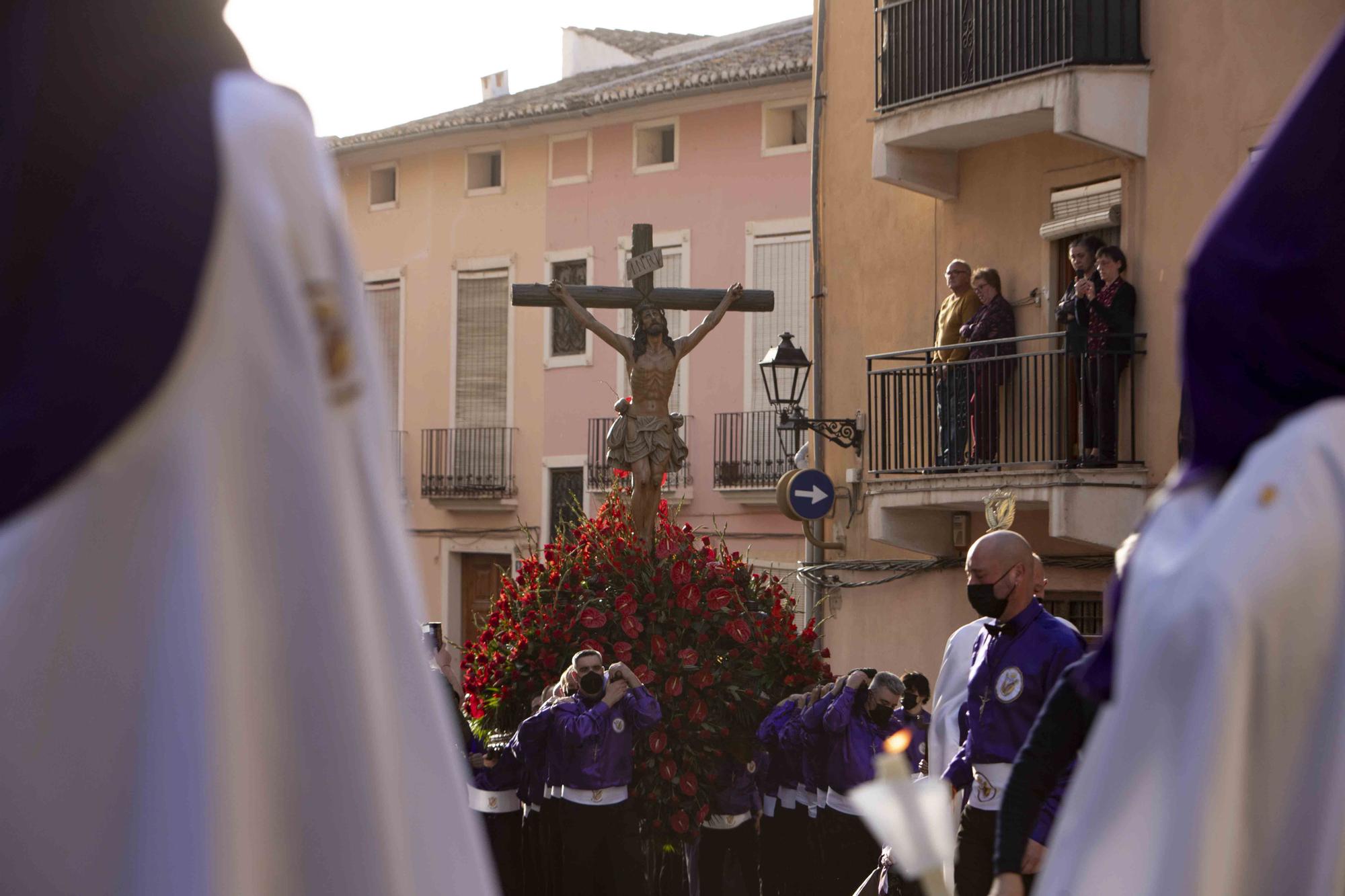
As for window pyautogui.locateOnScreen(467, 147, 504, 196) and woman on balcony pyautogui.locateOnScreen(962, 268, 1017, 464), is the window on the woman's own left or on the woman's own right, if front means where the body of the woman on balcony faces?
on the woman's own right

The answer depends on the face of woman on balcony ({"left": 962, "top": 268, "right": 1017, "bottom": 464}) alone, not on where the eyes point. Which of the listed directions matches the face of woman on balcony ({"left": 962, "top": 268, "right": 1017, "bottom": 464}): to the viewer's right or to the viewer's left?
to the viewer's left

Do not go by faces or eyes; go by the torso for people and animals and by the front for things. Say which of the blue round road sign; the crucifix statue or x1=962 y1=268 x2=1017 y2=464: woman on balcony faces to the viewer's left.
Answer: the woman on balcony

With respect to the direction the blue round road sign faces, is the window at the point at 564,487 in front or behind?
behind

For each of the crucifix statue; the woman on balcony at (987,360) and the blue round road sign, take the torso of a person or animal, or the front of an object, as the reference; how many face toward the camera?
2

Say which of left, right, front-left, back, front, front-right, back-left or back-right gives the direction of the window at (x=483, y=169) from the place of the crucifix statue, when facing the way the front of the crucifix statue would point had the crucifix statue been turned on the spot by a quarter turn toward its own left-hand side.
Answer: left

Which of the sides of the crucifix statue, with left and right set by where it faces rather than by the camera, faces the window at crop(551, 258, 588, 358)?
back

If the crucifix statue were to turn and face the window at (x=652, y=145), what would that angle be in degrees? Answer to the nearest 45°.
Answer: approximately 180°

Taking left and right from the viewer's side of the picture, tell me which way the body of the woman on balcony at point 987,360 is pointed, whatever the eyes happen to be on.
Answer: facing to the left of the viewer

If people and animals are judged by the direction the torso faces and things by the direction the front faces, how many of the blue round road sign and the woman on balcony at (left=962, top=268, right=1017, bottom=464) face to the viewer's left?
1
